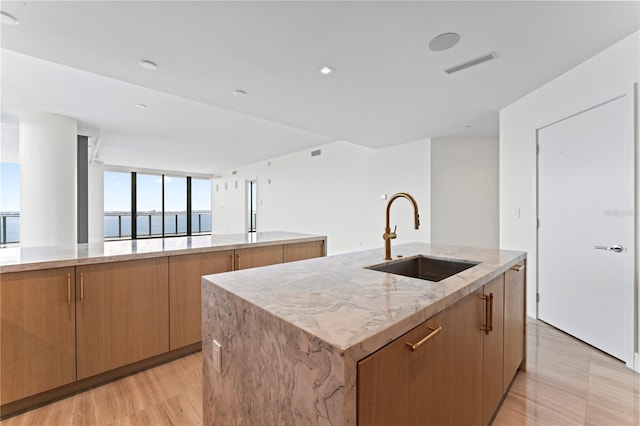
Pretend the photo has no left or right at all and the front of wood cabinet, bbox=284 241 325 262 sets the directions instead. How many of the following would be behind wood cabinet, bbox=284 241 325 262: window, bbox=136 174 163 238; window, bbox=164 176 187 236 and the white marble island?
2

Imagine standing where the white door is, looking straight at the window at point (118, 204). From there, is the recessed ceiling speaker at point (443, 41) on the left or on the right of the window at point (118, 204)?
left

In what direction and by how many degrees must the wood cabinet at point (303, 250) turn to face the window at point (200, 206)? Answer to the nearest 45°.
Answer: approximately 180°

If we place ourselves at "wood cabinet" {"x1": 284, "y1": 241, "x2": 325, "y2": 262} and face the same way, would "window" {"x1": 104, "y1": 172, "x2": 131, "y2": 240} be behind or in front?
behind

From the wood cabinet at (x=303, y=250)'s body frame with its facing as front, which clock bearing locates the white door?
The white door is roughly at 11 o'clock from the wood cabinet.

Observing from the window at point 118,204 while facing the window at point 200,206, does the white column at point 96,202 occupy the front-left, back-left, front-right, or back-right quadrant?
back-right

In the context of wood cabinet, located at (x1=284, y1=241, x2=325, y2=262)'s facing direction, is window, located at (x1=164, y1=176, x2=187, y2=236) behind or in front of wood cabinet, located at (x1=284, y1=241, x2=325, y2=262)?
behind

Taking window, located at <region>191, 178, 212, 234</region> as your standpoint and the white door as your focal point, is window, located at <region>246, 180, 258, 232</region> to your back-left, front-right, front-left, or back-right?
front-left

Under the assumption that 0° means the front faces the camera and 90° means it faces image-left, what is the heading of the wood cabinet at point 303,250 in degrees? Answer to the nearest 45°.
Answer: approximately 315°

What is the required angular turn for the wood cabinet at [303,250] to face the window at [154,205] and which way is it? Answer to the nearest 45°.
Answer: approximately 180°

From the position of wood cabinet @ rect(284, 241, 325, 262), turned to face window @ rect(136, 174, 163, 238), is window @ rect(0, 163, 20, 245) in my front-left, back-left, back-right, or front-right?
front-left

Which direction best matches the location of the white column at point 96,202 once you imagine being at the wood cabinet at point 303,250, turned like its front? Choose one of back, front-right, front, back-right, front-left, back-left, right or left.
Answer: back

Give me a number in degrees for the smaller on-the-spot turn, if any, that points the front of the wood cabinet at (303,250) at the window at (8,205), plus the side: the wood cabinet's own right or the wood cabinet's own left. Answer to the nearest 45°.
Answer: approximately 180°

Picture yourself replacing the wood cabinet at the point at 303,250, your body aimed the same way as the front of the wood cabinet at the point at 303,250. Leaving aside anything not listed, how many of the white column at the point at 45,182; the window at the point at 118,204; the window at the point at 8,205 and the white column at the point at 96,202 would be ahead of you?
0
